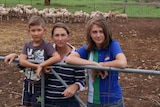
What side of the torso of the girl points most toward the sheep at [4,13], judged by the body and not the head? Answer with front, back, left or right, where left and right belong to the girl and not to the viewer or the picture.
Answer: back

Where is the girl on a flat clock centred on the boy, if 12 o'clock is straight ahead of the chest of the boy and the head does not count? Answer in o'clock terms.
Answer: The girl is roughly at 10 o'clock from the boy.

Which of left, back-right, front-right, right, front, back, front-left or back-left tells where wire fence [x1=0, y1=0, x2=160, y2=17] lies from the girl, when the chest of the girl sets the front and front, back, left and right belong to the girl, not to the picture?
back

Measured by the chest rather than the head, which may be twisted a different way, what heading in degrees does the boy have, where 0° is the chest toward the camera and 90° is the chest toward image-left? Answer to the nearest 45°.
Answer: approximately 0°

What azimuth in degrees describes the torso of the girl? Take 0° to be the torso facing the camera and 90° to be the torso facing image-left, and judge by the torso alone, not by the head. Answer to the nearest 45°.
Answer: approximately 0°
